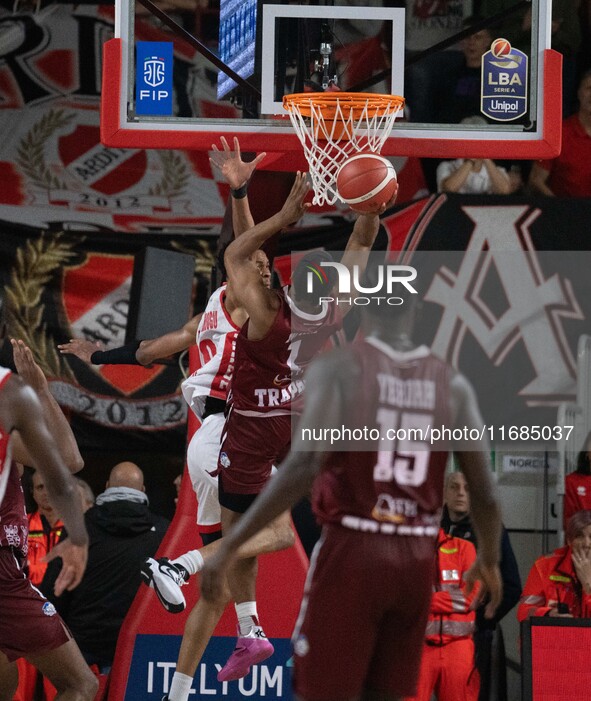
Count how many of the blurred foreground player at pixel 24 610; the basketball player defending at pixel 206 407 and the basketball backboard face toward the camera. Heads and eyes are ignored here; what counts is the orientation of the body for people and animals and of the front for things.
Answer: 1

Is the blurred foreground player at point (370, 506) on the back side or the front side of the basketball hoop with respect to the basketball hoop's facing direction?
on the front side

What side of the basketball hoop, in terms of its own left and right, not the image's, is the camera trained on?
front

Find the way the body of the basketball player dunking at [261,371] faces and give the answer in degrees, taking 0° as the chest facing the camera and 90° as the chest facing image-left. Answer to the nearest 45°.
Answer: approximately 315°

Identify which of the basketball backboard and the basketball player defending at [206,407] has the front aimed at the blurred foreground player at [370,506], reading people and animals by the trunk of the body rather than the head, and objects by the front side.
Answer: the basketball backboard

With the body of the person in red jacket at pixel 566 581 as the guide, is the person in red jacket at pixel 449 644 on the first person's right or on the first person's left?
on the first person's right

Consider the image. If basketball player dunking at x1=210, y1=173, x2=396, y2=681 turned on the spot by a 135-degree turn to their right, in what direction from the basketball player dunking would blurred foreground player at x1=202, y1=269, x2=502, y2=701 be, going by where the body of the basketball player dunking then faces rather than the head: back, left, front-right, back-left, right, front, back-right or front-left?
left

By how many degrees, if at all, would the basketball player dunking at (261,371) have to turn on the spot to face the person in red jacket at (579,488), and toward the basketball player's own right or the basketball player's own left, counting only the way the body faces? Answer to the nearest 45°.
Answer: approximately 90° to the basketball player's own left

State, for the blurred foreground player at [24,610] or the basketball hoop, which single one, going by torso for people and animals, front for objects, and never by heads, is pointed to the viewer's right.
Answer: the blurred foreground player

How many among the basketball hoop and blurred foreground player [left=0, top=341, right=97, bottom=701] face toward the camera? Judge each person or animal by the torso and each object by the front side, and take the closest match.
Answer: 1

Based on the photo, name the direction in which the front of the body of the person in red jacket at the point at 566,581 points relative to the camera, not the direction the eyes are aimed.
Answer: toward the camera
